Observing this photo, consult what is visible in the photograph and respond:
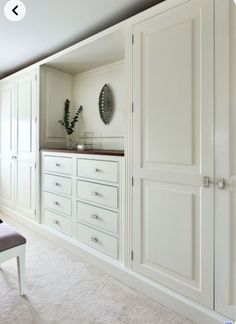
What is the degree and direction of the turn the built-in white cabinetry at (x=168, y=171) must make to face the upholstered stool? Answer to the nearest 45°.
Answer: approximately 45° to its right

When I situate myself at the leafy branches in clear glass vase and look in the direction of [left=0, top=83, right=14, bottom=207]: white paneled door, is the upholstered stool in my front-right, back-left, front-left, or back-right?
back-left

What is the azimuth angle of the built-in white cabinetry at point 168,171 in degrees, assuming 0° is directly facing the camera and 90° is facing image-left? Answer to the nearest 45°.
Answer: approximately 45°
